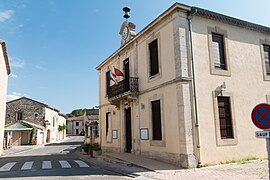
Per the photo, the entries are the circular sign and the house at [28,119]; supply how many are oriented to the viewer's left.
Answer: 0

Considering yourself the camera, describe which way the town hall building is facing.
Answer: facing the viewer and to the left of the viewer

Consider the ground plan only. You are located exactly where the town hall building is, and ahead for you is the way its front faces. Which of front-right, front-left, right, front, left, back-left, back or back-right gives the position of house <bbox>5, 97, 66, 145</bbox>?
right

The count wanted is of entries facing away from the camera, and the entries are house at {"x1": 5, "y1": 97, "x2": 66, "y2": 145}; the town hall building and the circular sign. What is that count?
0

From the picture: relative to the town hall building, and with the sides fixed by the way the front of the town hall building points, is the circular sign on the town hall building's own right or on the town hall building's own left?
on the town hall building's own left

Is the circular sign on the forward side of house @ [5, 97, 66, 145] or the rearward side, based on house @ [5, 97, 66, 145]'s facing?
on the forward side

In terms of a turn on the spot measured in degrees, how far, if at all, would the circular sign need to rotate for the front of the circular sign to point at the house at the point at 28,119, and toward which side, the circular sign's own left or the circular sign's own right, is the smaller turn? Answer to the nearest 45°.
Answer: approximately 135° to the circular sign's own right

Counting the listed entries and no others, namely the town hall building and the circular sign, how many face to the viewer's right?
0

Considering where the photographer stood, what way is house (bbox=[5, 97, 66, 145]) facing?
facing the viewer and to the right of the viewer

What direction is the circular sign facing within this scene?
toward the camera
